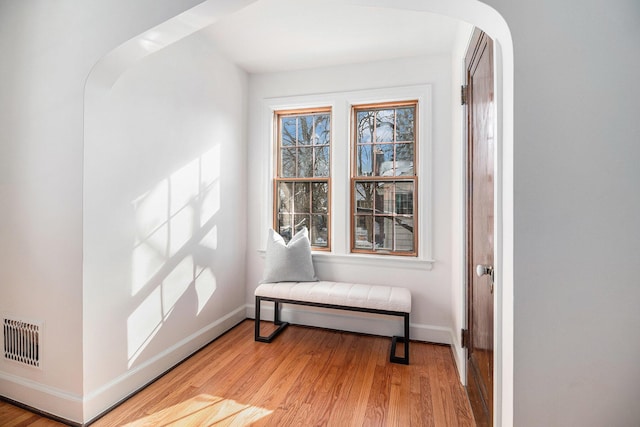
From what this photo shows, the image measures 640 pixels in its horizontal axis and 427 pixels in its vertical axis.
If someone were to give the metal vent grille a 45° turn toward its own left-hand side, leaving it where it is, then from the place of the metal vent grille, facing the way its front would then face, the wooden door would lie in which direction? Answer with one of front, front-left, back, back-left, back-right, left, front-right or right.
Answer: front-left

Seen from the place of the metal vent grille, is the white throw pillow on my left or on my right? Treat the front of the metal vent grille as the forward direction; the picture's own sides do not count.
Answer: on my left
